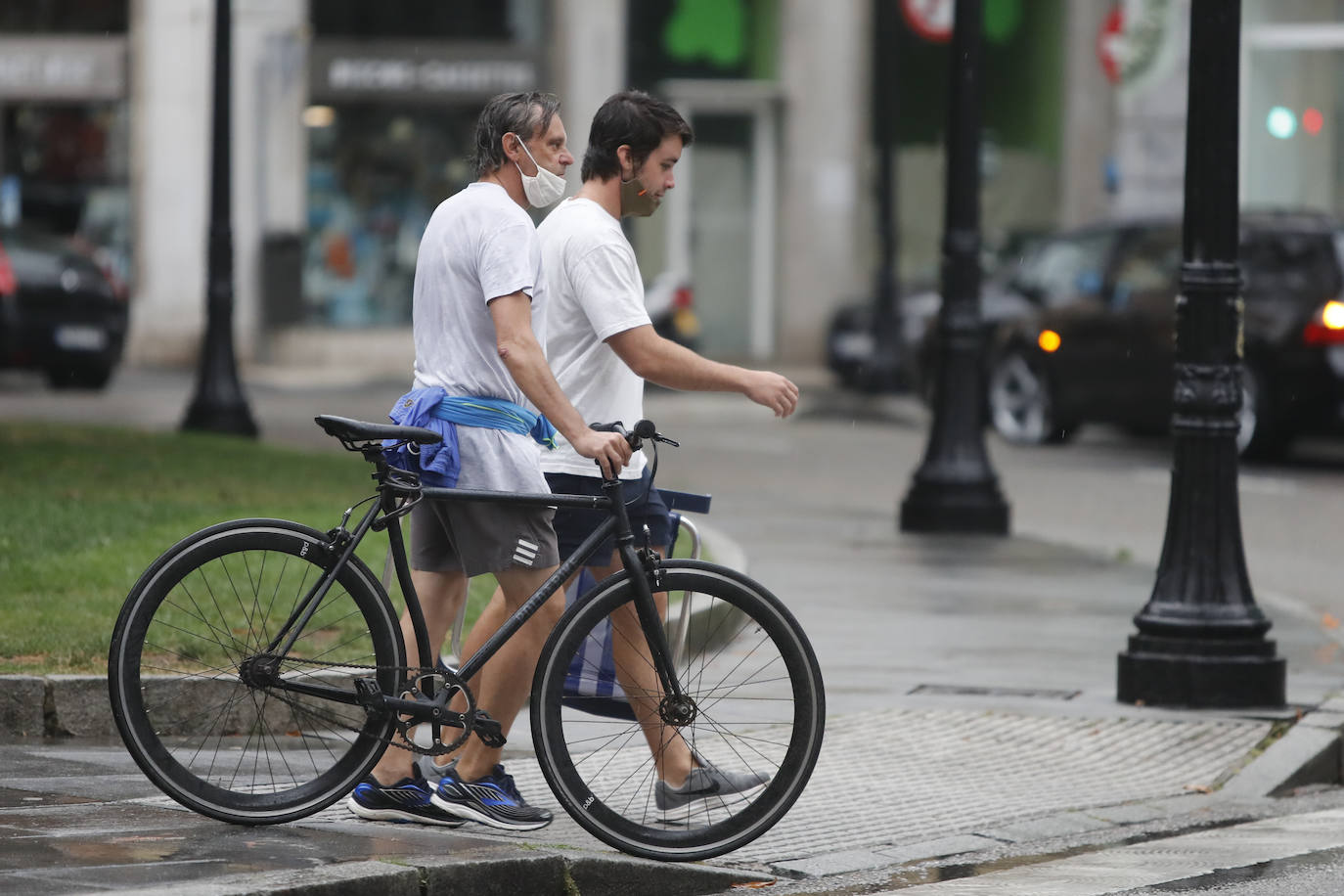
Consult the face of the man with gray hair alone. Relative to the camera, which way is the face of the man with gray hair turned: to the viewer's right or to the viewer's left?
to the viewer's right

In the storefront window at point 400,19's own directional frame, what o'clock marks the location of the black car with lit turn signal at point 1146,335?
The black car with lit turn signal is roughly at 11 o'clock from the storefront window.

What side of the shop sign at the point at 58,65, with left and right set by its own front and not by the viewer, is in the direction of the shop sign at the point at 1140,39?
left

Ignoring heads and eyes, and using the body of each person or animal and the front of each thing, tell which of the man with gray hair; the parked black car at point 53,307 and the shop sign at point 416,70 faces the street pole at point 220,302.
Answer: the shop sign

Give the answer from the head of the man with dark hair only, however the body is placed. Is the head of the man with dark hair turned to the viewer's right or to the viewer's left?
to the viewer's right

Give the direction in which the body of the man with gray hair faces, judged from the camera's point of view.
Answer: to the viewer's right

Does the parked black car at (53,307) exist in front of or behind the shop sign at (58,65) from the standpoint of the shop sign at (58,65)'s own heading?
in front

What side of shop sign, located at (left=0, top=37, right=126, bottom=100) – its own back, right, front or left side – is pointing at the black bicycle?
front

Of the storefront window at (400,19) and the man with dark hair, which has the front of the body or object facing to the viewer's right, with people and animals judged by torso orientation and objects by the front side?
the man with dark hair

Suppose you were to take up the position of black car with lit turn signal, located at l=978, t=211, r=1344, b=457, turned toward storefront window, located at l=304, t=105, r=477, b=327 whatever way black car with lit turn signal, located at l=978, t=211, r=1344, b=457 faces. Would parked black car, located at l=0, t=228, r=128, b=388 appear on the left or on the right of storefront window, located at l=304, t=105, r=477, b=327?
left

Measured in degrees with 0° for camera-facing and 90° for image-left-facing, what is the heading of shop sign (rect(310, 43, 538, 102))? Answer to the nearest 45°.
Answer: approximately 0°
